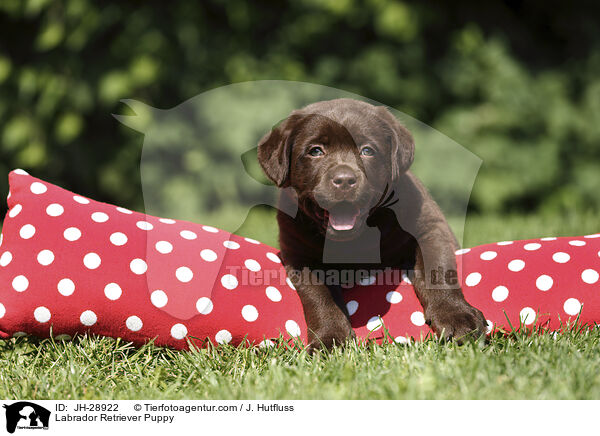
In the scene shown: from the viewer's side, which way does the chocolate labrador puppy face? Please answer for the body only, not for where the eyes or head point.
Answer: toward the camera
